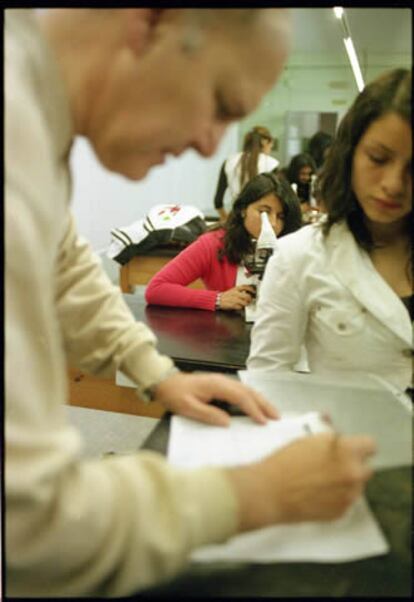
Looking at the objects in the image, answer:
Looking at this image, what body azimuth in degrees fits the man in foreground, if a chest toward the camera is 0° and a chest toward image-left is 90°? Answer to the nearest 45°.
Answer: approximately 270°

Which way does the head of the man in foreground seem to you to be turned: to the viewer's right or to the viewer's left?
to the viewer's right

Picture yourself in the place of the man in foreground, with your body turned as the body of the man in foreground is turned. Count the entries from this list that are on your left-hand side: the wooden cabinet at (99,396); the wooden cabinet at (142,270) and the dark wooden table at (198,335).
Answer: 3

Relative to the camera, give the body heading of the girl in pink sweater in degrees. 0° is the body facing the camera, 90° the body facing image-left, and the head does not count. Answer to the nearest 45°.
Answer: approximately 315°
